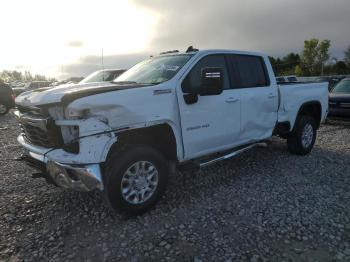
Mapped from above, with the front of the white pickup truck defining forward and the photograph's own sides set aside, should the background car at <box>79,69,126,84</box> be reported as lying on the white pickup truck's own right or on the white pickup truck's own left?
on the white pickup truck's own right

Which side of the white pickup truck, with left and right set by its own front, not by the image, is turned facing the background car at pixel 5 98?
right

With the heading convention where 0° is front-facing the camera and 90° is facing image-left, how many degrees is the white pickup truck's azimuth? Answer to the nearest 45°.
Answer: approximately 45°

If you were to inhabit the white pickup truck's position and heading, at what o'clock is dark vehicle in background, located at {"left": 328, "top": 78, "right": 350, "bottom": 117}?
The dark vehicle in background is roughly at 6 o'clock from the white pickup truck.
